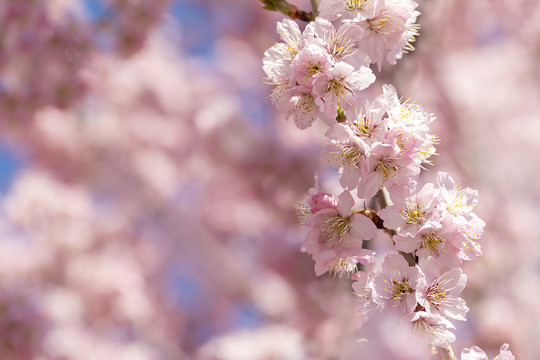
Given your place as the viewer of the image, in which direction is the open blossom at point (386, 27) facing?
facing the viewer and to the right of the viewer

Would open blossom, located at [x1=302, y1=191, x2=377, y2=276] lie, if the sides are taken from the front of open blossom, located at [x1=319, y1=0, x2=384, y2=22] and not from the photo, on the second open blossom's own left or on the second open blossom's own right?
on the second open blossom's own right

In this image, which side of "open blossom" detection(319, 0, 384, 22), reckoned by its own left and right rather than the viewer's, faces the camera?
front

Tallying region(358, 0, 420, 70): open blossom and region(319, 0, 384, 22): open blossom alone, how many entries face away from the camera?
0
